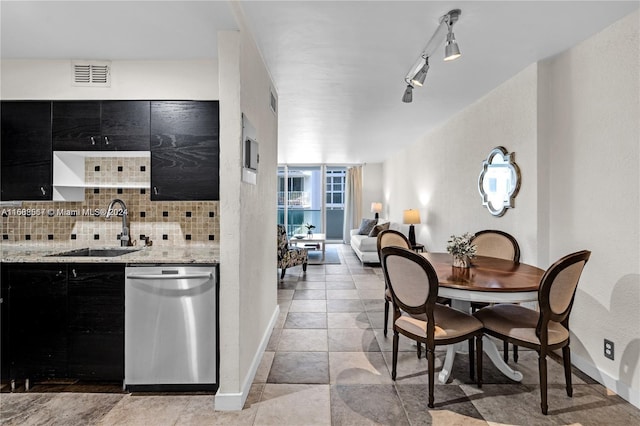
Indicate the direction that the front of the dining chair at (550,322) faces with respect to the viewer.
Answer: facing away from the viewer and to the left of the viewer

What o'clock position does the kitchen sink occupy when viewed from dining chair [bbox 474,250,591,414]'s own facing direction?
The kitchen sink is roughly at 10 o'clock from the dining chair.

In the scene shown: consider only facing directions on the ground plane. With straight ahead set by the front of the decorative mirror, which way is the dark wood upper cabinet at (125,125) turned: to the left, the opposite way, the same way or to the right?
to the left

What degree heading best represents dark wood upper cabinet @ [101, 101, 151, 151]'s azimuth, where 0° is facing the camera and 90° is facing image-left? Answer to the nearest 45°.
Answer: approximately 0°

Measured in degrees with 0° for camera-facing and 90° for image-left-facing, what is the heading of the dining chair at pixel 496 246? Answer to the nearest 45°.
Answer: approximately 45°

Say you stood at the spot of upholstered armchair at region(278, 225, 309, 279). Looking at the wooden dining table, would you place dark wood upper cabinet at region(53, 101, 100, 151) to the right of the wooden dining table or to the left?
right

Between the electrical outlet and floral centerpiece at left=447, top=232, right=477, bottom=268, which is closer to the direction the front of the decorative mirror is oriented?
the floral centerpiece

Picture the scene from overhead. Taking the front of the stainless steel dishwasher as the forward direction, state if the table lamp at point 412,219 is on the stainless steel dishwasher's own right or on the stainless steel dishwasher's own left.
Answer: on the stainless steel dishwasher's own left

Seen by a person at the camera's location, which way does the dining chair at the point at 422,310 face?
facing away from the viewer and to the right of the viewer

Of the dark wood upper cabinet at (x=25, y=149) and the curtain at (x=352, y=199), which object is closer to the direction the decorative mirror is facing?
the dark wood upper cabinet

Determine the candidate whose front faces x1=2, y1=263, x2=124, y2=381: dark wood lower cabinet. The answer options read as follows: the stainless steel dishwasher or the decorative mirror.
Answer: the decorative mirror
